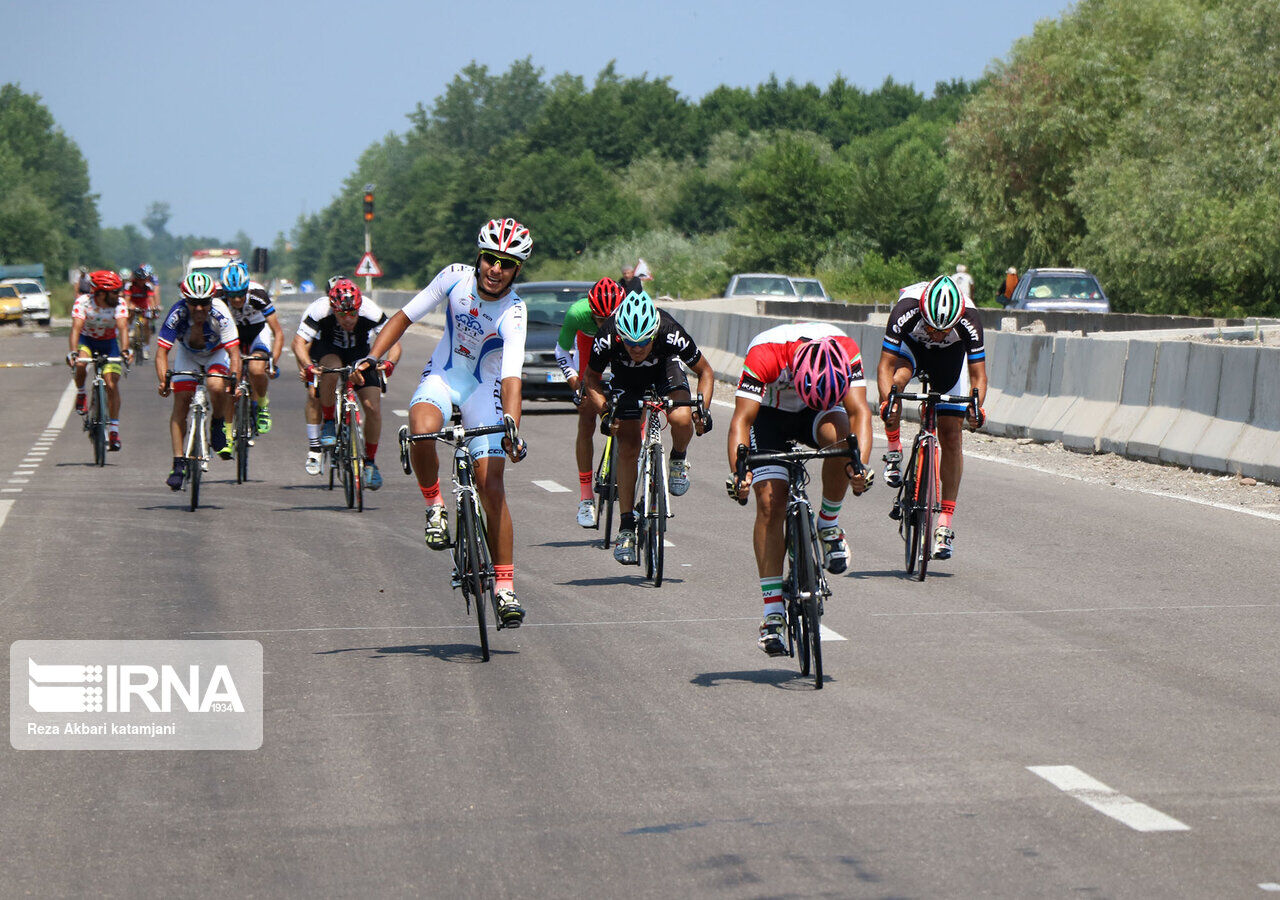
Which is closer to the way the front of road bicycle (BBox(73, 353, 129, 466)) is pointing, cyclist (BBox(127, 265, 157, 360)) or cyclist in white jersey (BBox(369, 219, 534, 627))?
the cyclist in white jersey

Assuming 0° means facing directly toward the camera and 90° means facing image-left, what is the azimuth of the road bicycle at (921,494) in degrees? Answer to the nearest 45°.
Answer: approximately 0°

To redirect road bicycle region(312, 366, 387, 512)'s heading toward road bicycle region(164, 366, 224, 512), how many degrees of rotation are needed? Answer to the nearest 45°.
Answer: approximately 90° to its right

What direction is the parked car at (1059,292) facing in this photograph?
away from the camera

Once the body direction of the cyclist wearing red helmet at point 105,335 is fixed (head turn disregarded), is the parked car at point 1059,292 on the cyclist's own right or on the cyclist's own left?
on the cyclist's own left

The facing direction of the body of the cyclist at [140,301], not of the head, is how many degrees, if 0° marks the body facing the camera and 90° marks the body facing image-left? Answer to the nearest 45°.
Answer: approximately 0°

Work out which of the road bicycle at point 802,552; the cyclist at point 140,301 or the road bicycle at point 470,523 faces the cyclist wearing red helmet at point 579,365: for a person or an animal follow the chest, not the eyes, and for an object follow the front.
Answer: the cyclist

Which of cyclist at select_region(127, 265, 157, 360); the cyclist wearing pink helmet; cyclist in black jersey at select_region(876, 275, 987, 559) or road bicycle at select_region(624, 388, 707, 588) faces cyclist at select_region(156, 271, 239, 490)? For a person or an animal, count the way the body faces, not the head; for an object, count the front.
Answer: cyclist at select_region(127, 265, 157, 360)
